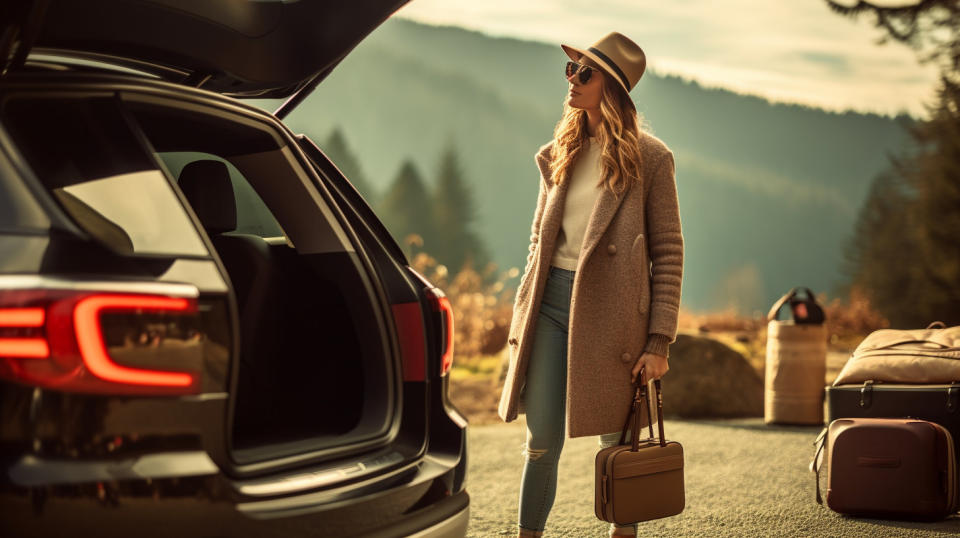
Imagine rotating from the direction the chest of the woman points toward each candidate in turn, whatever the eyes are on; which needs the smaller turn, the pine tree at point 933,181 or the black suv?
the black suv

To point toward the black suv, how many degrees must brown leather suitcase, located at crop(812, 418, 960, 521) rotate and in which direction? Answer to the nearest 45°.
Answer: approximately 45° to its right

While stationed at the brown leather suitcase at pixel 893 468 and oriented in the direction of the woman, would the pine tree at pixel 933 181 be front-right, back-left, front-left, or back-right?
back-right

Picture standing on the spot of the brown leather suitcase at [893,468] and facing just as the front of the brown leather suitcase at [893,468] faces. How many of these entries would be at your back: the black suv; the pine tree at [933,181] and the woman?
1

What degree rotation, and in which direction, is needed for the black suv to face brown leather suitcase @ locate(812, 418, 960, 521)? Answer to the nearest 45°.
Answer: approximately 90° to its right

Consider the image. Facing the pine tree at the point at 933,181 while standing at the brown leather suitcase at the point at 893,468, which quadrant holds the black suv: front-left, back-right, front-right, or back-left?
back-left

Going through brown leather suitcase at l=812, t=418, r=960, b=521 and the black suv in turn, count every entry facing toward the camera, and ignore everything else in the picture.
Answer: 1

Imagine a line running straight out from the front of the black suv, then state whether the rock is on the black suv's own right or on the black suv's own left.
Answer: on the black suv's own right

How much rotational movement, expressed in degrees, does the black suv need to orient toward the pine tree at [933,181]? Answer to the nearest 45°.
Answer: approximately 90° to its right

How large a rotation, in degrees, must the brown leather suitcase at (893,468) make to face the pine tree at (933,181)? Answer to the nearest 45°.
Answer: approximately 180°

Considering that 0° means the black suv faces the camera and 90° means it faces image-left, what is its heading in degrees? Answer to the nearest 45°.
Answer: approximately 135°
